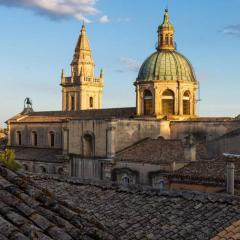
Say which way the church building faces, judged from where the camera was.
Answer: facing away from the viewer and to the left of the viewer
